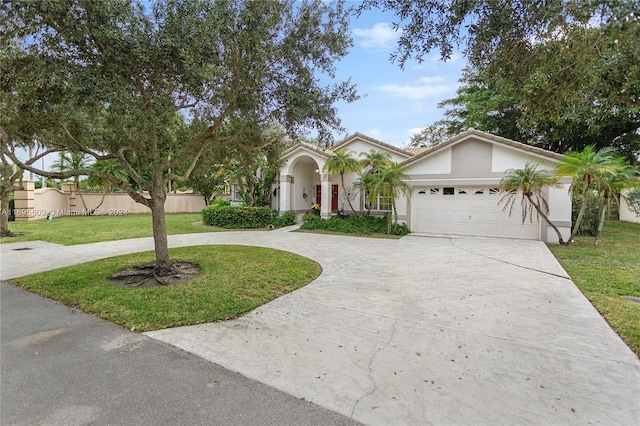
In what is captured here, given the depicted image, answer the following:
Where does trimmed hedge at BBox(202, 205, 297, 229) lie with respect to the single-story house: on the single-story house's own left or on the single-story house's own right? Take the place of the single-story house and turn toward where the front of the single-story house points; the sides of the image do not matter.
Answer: on the single-story house's own right

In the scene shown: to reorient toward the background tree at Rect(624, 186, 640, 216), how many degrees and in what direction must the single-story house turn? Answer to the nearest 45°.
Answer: approximately 135° to its left

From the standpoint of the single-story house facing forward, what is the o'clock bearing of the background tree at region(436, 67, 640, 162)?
The background tree is roughly at 7 o'clock from the single-story house.

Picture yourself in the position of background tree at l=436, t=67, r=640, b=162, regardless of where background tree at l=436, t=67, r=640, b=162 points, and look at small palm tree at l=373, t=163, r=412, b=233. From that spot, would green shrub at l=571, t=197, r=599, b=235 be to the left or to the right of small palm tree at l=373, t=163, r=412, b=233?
left

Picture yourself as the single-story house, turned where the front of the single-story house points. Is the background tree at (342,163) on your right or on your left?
on your right

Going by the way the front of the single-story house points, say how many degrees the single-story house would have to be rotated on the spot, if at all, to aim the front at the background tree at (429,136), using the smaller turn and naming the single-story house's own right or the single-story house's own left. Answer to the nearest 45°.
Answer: approximately 180°

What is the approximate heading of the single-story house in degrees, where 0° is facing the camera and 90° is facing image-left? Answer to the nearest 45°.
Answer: approximately 0°

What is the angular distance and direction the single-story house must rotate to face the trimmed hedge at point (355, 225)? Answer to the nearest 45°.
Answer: approximately 90° to its right

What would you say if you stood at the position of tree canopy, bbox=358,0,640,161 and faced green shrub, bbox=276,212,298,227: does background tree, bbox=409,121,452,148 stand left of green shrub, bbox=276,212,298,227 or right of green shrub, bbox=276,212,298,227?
right
